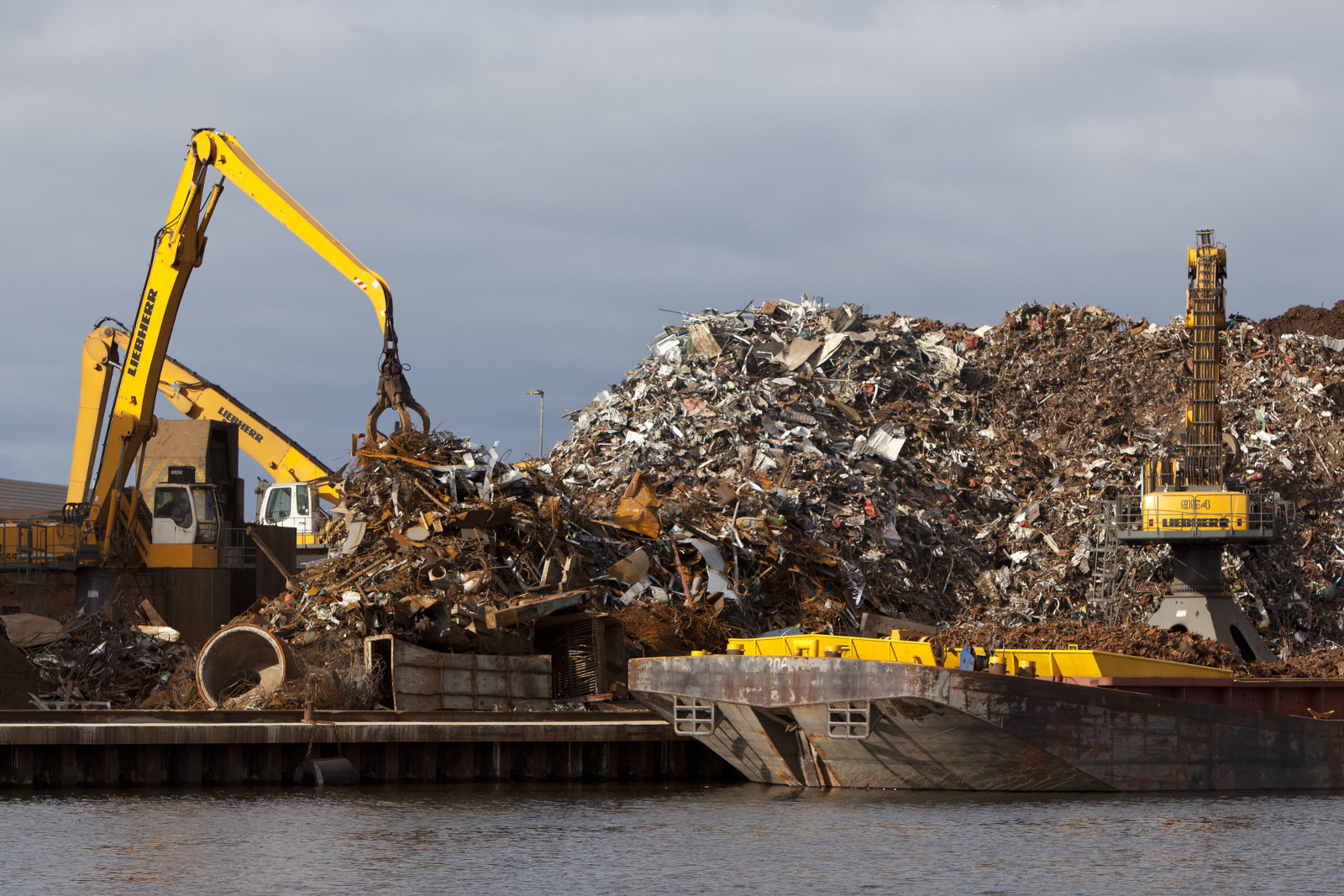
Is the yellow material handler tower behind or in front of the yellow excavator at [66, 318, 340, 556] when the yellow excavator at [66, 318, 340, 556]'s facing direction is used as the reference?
behind

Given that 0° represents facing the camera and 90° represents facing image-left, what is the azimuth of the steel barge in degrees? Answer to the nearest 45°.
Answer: approximately 45°

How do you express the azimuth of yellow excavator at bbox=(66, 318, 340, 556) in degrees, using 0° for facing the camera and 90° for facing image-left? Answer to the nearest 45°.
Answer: approximately 90°

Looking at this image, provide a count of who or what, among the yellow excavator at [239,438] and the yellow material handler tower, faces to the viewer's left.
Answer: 1

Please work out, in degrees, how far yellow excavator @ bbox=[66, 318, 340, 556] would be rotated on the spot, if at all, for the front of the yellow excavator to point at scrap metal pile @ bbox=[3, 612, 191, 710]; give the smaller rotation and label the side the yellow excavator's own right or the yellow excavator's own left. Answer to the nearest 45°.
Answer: approximately 90° to the yellow excavator's own left

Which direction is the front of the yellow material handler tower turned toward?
away from the camera

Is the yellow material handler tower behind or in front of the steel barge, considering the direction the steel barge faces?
behind
